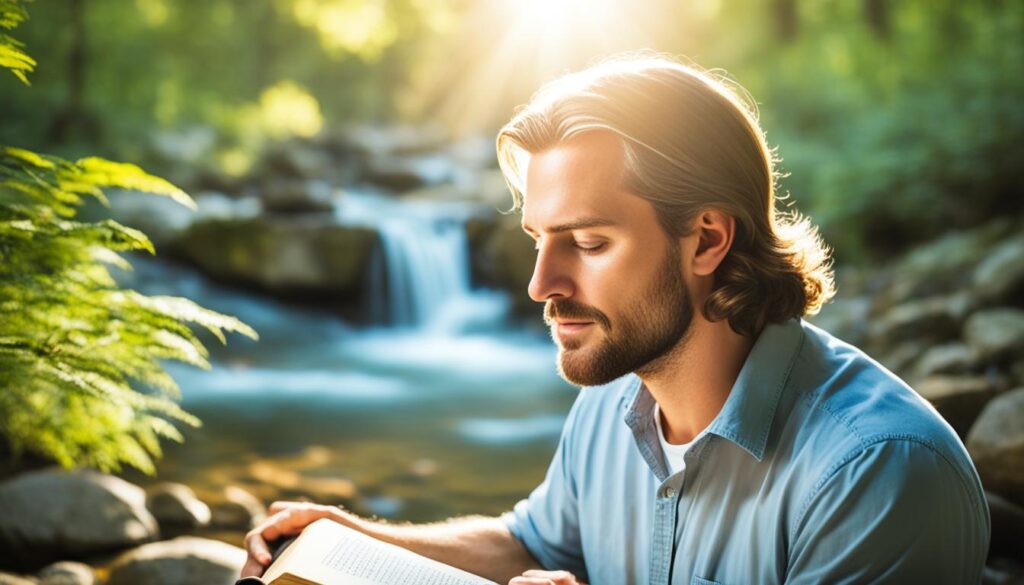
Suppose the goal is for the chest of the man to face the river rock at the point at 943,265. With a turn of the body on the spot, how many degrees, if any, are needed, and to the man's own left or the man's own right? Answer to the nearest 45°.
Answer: approximately 180°

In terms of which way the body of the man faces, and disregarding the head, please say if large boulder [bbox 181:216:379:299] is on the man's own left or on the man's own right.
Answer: on the man's own right

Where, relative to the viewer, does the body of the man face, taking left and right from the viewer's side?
facing the viewer and to the left of the viewer

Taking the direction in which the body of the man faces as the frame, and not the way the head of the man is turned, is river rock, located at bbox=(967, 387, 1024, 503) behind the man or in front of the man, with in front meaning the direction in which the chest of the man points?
behind

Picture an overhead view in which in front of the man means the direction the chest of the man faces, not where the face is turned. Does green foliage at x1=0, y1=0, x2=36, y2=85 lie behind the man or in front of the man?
in front

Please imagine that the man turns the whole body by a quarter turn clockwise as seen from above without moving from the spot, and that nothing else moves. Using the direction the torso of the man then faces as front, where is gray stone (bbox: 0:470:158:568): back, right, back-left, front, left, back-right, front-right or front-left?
front

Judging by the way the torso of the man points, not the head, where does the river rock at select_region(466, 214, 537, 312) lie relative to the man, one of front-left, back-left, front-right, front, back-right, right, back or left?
back-right

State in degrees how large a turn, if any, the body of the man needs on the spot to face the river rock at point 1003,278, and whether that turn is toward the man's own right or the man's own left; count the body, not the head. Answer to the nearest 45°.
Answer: approximately 180°

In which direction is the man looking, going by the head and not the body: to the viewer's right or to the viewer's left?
to the viewer's left

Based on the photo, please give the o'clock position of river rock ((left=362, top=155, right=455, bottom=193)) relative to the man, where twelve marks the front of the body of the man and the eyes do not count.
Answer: The river rock is roughly at 4 o'clock from the man.

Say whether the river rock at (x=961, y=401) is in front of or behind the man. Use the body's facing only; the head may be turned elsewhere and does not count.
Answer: behind

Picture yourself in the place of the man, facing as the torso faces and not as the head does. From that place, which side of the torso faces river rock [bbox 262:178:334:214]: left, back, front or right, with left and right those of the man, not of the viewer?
right
